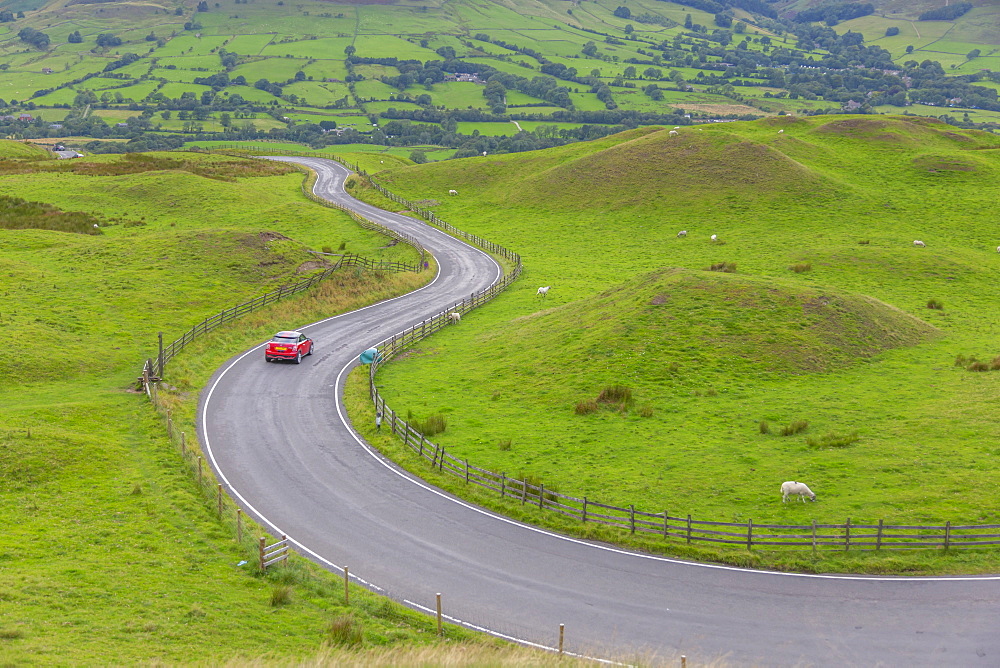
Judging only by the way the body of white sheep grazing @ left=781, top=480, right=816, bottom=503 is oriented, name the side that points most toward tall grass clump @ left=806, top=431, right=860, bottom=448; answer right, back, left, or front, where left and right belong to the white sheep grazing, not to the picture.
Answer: left

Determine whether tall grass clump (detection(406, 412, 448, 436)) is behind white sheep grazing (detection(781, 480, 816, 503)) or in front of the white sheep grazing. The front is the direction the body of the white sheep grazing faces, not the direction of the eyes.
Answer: behind

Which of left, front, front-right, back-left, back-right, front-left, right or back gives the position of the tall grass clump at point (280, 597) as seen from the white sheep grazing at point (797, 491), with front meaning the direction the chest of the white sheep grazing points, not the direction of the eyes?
back-right

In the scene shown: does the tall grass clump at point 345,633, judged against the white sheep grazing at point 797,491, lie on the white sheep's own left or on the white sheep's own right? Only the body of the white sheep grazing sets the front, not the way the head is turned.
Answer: on the white sheep's own right

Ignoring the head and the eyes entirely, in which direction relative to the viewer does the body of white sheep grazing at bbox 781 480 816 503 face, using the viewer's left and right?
facing to the right of the viewer

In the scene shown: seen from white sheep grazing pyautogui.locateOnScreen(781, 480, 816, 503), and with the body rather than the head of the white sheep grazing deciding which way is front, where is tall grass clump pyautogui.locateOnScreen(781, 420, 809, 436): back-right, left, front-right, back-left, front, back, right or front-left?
left
